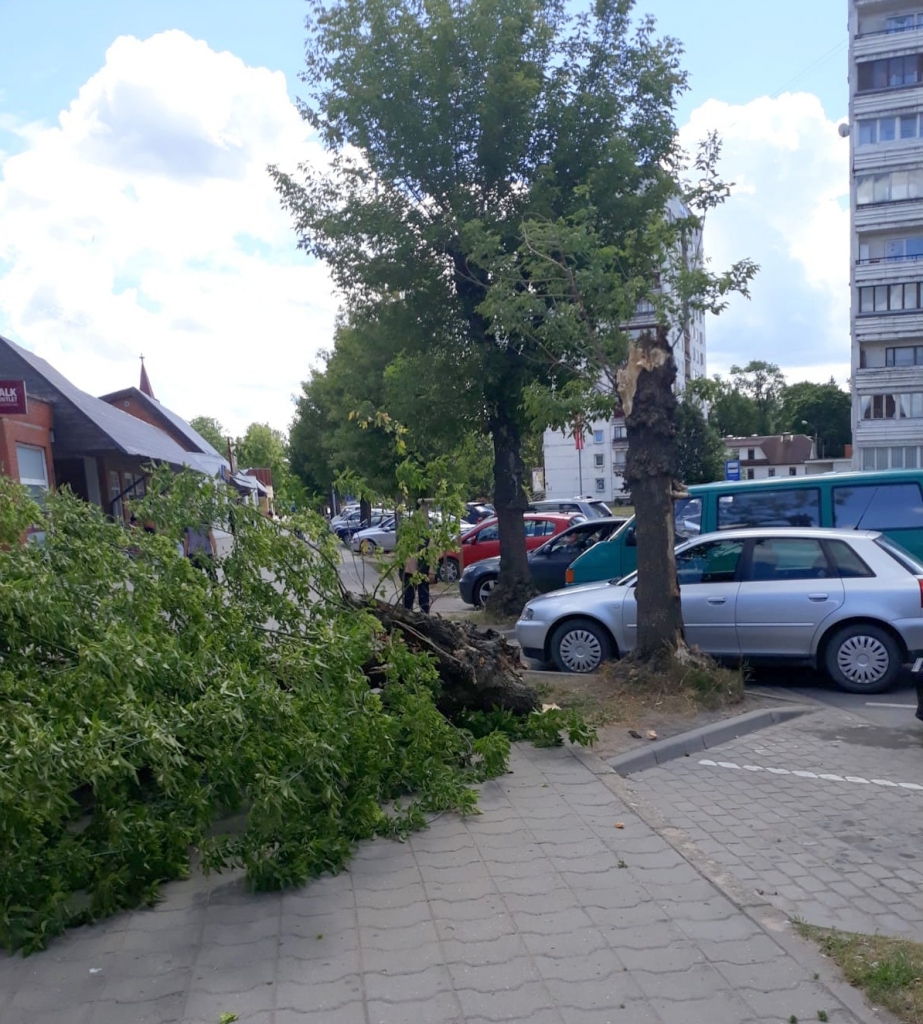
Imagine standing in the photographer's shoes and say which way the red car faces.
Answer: facing to the left of the viewer

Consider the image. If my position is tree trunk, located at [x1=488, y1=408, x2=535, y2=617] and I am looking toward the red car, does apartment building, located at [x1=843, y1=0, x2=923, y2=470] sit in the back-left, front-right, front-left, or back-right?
front-right

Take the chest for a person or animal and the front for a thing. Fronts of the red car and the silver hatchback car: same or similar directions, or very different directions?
same or similar directions

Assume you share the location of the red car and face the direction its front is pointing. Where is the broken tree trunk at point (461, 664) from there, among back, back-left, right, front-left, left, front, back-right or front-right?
left

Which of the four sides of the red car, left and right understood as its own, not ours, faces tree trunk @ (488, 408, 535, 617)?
left

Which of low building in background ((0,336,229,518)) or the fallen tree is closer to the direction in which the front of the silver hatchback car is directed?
the low building in background

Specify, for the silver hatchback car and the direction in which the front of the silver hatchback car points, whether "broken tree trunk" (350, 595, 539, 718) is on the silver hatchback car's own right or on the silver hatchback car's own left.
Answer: on the silver hatchback car's own left

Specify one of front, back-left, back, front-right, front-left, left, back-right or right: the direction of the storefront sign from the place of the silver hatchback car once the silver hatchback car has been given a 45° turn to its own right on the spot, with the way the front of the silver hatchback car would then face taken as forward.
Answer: front-left

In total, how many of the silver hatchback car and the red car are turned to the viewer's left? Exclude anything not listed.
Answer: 2

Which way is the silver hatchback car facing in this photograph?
to the viewer's left

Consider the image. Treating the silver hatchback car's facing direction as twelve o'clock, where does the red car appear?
The red car is roughly at 2 o'clock from the silver hatchback car.

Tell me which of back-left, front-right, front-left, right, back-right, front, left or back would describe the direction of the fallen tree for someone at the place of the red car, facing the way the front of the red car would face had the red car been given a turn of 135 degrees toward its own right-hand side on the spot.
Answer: back-right

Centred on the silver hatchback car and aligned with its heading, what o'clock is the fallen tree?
The fallen tree is roughly at 10 o'clock from the silver hatchback car.

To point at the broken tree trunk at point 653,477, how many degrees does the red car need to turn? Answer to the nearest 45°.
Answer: approximately 90° to its left

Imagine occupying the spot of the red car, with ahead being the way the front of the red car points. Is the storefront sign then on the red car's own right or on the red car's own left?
on the red car's own left

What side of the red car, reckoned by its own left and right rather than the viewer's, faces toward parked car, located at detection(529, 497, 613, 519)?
right

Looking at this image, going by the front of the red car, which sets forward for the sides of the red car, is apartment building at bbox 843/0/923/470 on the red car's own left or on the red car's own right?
on the red car's own right
